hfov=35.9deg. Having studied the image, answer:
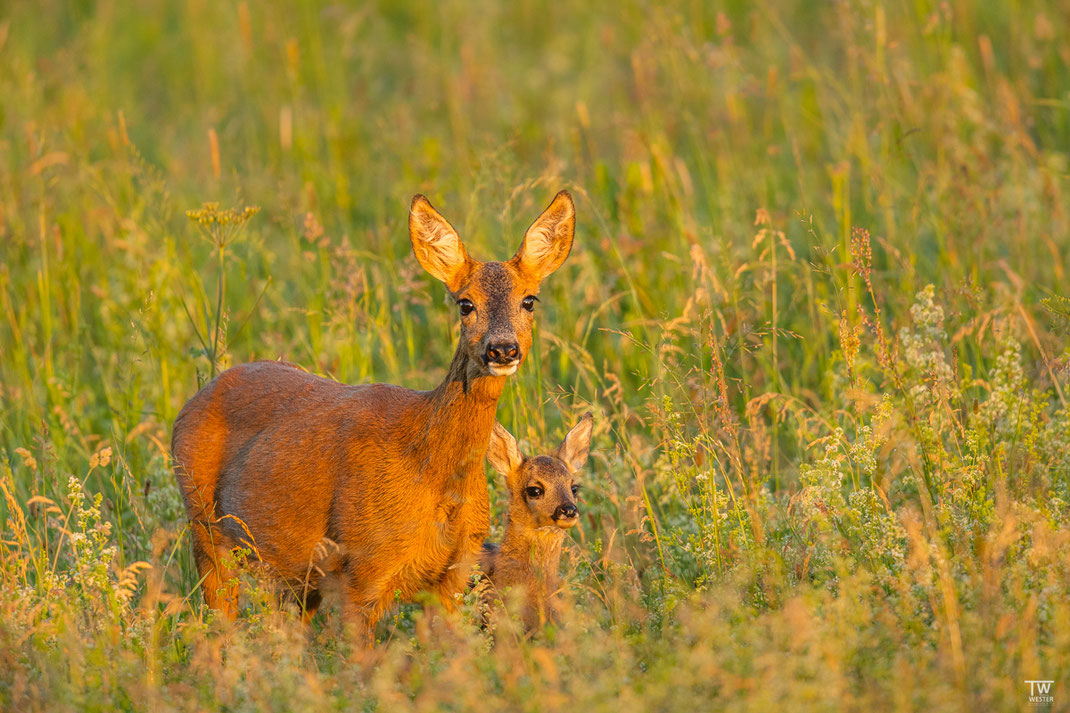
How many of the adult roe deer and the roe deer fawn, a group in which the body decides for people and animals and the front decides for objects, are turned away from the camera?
0

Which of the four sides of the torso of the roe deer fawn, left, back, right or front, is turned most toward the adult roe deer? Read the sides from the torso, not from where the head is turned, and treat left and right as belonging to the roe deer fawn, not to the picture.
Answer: right

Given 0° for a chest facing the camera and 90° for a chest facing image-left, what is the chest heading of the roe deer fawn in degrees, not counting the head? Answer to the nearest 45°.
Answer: approximately 315°
